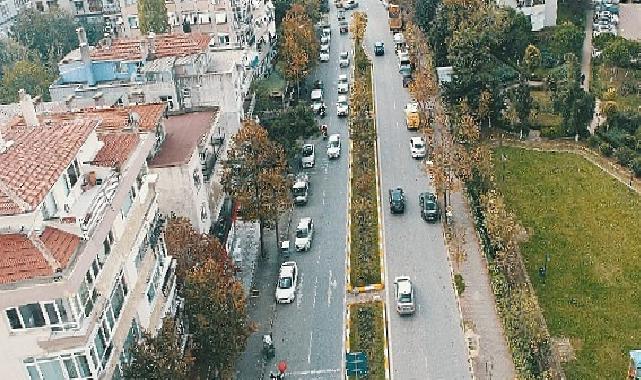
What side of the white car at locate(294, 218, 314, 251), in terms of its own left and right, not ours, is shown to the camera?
front

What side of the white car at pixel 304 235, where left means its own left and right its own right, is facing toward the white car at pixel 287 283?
front

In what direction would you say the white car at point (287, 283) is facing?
toward the camera

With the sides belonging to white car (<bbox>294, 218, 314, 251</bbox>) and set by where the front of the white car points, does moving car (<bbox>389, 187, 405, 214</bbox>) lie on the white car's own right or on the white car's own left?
on the white car's own left

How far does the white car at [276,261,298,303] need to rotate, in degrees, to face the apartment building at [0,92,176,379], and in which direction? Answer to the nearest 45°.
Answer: approximately 45° to its right

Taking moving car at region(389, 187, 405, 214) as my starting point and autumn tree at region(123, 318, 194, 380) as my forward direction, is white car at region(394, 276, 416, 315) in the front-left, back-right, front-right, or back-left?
front-left

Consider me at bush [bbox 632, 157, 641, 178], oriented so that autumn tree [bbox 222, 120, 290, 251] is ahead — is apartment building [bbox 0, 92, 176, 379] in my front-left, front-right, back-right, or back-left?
front-left

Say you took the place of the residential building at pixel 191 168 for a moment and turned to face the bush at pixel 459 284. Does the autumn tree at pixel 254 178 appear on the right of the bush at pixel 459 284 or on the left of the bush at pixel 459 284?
left

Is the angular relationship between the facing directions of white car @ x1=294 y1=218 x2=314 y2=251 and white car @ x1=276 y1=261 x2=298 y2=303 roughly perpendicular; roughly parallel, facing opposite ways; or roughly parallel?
roughly parallel

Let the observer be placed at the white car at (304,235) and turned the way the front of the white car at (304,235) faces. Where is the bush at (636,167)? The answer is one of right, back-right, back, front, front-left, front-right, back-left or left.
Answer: left

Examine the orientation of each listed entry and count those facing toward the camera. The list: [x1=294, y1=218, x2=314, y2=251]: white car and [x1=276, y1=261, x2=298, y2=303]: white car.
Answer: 2

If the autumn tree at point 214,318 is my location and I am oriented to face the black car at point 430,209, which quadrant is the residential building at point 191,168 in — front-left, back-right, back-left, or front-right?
front-left

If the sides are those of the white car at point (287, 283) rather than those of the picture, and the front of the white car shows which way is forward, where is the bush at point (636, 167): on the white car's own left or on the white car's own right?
on the white car's own left
